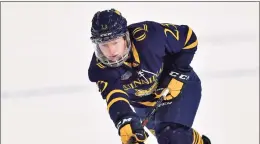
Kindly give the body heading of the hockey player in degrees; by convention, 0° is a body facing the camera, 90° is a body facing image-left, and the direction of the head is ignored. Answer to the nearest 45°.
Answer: approximately 45°
